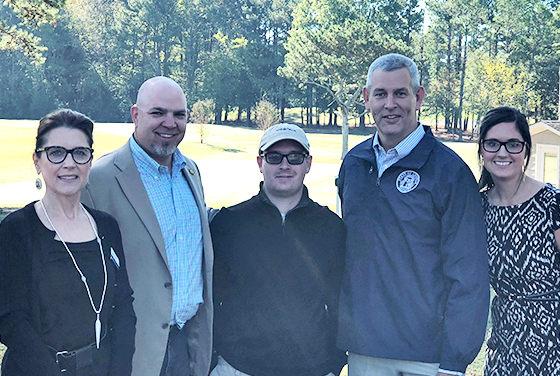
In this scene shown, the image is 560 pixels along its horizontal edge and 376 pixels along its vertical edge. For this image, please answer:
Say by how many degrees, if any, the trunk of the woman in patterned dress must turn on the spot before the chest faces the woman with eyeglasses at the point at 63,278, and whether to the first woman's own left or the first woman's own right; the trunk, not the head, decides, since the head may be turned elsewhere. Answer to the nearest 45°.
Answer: approximately 45° to the first woman's own right

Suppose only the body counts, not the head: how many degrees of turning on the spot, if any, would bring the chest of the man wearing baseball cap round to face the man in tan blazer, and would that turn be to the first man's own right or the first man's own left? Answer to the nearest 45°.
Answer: approximately 90° to the first man's own right

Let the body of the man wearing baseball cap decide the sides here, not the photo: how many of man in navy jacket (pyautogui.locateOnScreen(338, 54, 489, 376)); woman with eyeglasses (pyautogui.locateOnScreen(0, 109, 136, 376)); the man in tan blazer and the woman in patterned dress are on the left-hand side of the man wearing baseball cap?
2

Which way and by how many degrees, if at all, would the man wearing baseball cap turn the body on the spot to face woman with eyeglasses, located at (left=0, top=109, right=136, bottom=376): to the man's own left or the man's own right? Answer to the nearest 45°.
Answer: approximately 45° to the man's own right

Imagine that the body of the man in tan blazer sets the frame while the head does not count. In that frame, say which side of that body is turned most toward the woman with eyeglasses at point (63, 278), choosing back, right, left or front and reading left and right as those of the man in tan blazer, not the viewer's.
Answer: right

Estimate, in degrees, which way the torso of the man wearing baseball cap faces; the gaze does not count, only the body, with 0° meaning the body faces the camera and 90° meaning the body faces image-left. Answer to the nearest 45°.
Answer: approximately 0°

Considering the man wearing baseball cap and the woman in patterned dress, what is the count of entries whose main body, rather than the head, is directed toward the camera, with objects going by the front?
2

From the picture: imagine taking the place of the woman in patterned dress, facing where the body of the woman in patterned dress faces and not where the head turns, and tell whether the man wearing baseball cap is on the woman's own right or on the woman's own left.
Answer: on the woman's own right

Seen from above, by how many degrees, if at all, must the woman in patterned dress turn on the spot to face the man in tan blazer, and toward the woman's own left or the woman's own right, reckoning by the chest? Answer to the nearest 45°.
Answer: approximately 90° to the woman's own right

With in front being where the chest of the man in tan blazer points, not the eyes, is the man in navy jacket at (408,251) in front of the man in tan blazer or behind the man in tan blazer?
in front
